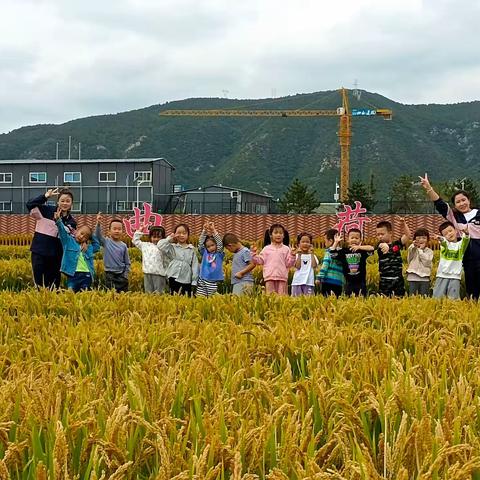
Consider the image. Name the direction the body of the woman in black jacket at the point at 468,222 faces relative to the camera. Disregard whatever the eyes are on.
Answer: toward the camera

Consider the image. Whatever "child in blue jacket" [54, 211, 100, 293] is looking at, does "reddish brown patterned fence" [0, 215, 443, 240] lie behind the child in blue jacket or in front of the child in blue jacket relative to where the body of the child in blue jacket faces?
behind

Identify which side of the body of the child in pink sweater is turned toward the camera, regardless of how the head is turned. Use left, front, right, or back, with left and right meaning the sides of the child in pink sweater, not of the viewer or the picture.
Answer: front

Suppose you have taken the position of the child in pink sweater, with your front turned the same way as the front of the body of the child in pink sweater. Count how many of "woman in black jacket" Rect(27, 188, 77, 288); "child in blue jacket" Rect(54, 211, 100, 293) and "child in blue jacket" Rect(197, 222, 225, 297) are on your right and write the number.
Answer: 3

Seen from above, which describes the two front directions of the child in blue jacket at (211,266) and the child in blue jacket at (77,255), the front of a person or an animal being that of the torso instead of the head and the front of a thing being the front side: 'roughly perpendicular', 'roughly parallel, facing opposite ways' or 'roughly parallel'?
roughly parallel

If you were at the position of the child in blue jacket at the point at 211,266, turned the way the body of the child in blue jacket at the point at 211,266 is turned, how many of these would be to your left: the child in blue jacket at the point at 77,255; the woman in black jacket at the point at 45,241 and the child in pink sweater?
1

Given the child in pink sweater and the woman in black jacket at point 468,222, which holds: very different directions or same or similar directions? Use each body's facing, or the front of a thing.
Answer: same or similar directions

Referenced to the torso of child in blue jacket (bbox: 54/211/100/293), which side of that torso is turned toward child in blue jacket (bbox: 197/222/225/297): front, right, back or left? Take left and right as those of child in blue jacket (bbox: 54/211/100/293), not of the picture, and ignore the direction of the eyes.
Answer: left

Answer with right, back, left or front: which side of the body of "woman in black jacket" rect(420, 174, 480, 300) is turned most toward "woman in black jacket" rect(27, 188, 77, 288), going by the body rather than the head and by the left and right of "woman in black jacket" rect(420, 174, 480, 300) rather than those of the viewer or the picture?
right

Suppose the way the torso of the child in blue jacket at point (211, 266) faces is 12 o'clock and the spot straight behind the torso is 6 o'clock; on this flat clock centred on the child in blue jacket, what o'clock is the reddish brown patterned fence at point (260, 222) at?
The reddish brown patterned fence is roughly at 6 o'clock from the child in blue jacket.

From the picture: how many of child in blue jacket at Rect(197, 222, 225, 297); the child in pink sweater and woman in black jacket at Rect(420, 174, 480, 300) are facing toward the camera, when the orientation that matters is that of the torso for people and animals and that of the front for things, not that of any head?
3
